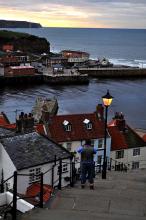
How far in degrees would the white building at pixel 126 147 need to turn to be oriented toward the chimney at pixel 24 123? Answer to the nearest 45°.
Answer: approximately 45° to its right

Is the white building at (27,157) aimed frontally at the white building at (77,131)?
no

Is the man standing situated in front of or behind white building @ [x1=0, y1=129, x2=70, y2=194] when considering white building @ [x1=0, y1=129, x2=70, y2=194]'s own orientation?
in front

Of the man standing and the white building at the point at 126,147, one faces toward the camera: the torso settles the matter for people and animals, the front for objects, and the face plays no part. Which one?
the white building

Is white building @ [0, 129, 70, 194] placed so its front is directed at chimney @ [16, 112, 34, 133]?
no

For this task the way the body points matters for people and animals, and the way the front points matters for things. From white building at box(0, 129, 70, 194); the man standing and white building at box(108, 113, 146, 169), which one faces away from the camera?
the man standing

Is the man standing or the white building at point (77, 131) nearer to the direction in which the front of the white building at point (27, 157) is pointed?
the man standing

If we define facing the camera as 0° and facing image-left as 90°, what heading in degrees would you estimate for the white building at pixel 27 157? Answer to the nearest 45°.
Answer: approximately 315°

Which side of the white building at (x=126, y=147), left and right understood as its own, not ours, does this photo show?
front

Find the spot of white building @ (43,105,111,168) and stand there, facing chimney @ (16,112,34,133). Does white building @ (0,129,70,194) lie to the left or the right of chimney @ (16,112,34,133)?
left

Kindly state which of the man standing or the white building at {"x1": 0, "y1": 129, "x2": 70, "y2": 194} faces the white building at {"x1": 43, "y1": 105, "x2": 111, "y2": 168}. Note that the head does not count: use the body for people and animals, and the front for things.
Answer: the man standing

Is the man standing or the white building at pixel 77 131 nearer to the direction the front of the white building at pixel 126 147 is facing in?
the man standing

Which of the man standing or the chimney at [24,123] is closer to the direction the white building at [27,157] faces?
the man standing

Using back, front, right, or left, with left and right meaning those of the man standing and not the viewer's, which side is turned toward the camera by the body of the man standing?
back

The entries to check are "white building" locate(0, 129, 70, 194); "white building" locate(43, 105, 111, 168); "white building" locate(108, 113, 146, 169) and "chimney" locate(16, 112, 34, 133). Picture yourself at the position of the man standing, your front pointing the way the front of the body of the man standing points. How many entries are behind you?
0
